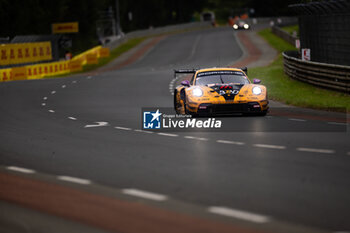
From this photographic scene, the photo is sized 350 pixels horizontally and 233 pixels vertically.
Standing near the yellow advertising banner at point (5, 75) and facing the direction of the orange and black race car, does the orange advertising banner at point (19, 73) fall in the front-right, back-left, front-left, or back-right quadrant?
back-left

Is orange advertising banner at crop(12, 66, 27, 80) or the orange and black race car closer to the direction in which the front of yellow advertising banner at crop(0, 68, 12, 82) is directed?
the orange and black race car

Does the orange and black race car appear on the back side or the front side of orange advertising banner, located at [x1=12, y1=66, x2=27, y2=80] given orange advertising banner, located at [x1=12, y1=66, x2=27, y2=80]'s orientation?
on the front side

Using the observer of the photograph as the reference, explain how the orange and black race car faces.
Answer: facing the viewer

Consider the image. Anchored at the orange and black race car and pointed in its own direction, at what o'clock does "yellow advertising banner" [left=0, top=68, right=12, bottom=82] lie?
The yellow advertising banner is roughly at 5 o'clock from the orange and black race car.

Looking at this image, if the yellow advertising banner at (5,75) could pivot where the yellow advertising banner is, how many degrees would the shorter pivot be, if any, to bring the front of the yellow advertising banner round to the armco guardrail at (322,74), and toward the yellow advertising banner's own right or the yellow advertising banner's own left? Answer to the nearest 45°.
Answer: approximately 45° to the yellow advertising banner's own left

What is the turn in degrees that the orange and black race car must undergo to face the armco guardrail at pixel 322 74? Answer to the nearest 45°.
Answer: approximately 135° to its left

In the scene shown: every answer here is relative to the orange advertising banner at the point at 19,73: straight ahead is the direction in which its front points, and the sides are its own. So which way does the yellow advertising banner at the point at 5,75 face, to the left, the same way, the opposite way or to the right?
the same way

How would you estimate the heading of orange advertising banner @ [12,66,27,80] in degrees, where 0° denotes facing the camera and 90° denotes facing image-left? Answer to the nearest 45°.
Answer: approximately 0°

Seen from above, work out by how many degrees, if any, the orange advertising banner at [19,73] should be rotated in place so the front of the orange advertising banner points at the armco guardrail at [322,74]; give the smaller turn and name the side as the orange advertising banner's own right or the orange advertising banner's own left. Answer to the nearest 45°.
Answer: approximately 45° to the orange advertising banner's own left

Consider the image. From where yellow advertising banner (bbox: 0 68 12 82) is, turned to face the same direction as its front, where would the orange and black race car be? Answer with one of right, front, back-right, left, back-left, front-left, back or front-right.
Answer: front
